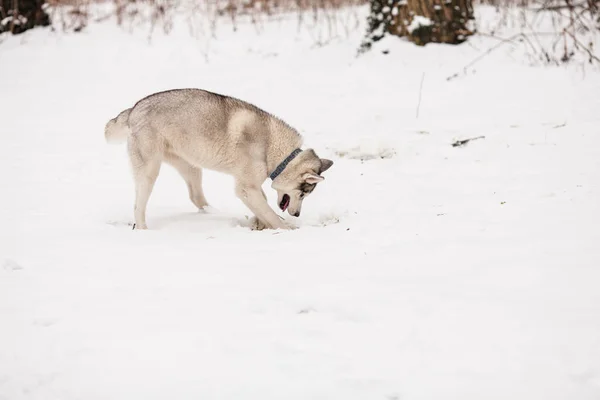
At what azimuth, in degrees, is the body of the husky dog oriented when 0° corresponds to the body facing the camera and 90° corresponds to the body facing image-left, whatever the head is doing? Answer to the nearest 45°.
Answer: approximately 270°

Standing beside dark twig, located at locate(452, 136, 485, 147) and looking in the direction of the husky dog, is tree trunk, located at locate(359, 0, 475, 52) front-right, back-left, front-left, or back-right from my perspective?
back-right

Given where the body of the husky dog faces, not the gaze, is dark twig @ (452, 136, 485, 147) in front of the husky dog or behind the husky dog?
in front

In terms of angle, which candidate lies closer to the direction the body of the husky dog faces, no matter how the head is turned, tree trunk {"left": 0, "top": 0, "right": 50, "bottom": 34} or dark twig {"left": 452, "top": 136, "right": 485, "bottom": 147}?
the dark twig
